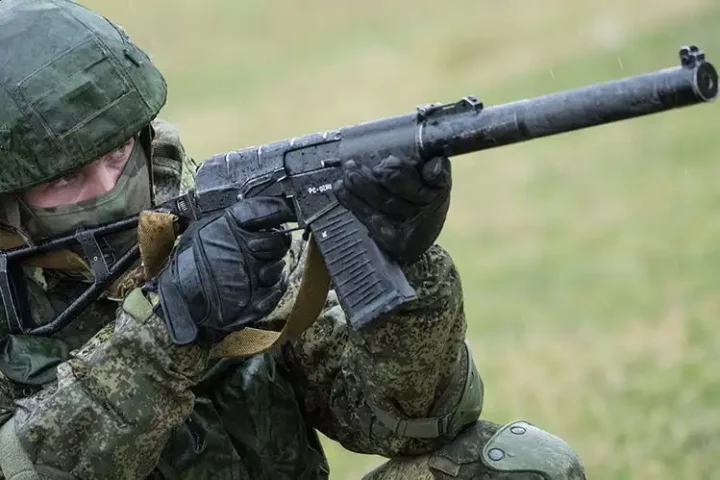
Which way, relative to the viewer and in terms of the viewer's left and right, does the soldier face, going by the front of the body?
facing the viewer and to the right of the viewer
